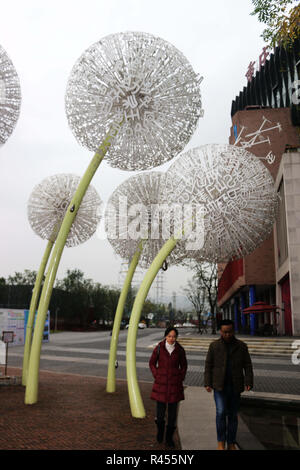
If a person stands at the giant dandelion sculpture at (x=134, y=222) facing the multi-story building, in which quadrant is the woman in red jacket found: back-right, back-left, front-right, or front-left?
back-right

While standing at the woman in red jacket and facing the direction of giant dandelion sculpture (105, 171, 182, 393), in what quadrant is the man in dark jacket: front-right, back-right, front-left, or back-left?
back-right

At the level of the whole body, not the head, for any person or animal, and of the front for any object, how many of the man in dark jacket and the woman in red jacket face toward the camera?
2

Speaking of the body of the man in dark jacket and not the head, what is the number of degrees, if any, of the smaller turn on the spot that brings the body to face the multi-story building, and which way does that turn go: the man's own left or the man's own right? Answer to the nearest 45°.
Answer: approximately 180°

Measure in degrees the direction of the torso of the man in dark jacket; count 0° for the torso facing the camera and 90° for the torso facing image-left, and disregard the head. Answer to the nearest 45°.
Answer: approximately 0°

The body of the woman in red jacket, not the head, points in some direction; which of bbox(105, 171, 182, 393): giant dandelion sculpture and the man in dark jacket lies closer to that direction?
the man in dark jacket

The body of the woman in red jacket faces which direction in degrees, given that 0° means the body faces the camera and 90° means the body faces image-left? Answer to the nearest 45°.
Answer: approximately 0°

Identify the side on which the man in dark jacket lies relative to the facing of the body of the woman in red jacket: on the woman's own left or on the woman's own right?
on the woman's own left

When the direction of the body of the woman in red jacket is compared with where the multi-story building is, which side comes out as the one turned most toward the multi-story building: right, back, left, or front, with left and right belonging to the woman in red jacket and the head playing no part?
back
